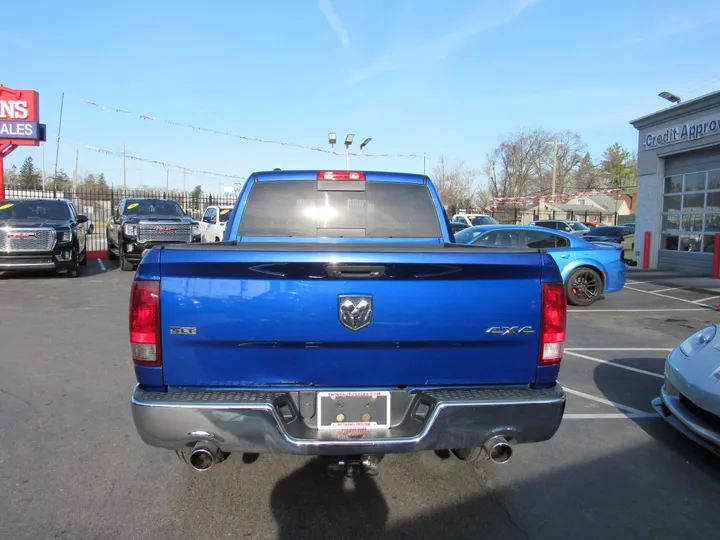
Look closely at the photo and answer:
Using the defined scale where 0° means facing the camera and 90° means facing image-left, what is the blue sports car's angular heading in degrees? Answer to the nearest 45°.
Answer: approximately 90°

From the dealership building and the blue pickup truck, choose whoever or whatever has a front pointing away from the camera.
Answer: the blue pickup truck

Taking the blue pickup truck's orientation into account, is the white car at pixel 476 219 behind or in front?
in front

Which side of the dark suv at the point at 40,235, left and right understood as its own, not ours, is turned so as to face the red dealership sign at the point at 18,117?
back

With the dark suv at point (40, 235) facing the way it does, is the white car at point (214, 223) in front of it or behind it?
behind

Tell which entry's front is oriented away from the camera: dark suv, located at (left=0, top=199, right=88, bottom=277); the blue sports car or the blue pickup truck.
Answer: the blue pickup truck

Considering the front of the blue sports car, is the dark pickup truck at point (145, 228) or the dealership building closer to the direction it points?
the dark pickup truck

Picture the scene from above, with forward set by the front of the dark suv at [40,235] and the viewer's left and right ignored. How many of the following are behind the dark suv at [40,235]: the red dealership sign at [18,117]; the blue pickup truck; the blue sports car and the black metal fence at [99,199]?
2

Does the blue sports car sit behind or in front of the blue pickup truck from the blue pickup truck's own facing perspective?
in front

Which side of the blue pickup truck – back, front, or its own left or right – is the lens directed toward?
back

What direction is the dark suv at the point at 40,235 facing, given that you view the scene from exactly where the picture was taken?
facing the viewer

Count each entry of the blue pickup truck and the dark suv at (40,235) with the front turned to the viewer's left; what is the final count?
0

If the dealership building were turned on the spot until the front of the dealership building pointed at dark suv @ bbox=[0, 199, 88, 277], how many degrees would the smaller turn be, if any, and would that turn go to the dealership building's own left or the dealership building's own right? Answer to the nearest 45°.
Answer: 0° — it already faces it

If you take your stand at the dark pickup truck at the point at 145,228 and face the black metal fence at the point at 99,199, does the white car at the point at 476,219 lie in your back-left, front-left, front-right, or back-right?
front-right

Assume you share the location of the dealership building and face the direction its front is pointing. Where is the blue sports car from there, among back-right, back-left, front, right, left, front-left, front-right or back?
front-left

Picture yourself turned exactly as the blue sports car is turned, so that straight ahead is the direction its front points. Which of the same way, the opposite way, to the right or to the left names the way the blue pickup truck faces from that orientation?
to the right
